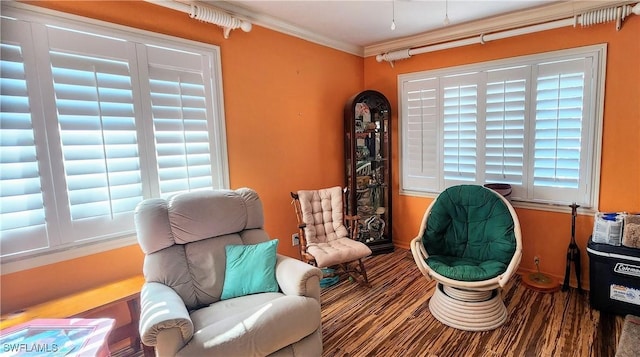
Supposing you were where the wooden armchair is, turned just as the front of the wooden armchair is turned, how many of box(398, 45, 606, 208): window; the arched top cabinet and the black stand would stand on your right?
0

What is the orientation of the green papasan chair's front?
toward the camera

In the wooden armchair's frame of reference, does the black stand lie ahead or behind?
ahead

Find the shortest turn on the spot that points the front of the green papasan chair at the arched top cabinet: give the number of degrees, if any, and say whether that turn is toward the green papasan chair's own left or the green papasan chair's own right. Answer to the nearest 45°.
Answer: approximately 135° to the green papasan chair's own right

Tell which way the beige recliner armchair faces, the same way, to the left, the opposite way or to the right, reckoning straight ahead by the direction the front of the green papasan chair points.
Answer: to the left

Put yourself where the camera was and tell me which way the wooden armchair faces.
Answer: facing the viewer and to the right of the viewer

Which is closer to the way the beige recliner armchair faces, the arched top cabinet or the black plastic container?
the black plastic container

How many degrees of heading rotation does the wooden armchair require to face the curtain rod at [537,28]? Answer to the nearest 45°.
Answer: approximately 45° to its left

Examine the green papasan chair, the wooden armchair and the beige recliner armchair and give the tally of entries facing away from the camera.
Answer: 0

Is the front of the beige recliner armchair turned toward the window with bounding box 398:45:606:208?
no

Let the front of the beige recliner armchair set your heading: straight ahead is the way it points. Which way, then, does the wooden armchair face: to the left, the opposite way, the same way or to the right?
the same way

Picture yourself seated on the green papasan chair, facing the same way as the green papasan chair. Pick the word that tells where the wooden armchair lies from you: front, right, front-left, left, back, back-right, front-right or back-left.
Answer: right

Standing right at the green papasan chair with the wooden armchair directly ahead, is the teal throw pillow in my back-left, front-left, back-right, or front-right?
front-left

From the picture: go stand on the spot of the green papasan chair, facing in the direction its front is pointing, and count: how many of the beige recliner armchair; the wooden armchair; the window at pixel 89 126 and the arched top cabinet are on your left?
0
